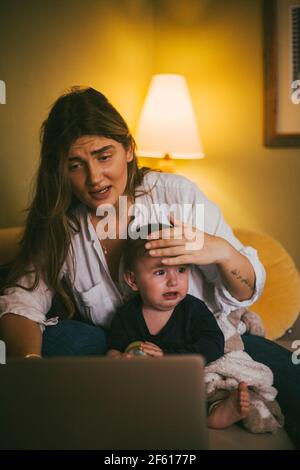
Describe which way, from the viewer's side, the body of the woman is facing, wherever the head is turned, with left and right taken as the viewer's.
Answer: facing the viewer

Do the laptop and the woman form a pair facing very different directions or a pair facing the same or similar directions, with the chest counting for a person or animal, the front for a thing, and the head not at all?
very different directions

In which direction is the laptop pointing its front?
away from the camera

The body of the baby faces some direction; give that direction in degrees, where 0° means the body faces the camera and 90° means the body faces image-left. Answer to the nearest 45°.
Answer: approximately 0°

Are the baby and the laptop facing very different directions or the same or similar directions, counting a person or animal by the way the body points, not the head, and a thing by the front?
very different directions

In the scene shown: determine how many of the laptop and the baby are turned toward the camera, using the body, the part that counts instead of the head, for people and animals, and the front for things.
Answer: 1

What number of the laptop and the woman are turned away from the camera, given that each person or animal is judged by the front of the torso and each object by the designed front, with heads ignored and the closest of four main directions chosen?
1
